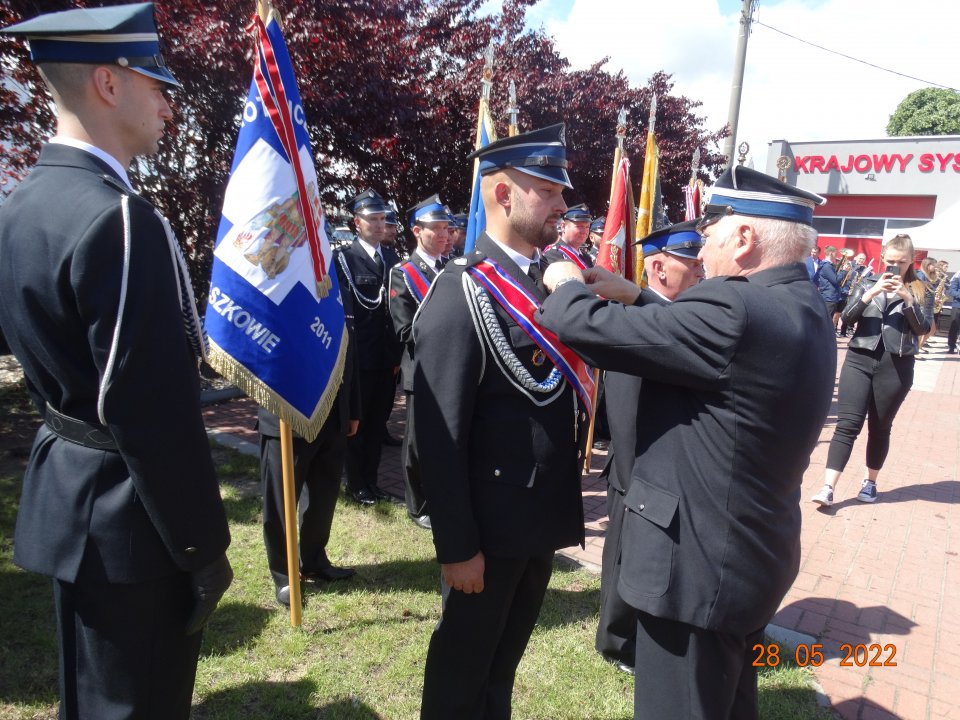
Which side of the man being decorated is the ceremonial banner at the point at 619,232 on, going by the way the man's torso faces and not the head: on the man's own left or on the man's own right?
on the man's own left

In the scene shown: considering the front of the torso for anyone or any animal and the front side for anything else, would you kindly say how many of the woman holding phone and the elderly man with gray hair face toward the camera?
1

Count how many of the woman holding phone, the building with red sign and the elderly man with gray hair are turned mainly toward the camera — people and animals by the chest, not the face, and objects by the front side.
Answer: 2

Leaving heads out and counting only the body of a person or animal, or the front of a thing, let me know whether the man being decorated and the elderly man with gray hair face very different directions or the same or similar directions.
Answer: very different directions

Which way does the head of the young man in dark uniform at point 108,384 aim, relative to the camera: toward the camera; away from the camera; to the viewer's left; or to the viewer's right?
to the viewer's right

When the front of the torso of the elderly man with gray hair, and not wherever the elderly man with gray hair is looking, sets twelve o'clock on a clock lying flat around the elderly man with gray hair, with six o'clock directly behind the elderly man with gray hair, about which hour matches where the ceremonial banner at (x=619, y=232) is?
The ceremonial banner is roughly at 1 o'clock from the elderly man with gray hair.

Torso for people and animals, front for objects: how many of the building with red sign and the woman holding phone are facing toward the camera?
2

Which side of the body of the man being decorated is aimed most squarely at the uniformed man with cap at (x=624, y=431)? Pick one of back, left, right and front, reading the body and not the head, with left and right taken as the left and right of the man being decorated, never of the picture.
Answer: left

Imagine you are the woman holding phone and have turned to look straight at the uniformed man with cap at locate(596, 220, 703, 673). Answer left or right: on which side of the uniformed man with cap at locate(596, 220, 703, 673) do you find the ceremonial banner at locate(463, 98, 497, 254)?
right

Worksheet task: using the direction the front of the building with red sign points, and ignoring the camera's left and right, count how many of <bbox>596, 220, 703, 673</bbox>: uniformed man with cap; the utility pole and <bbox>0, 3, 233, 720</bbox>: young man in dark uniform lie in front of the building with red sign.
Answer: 3

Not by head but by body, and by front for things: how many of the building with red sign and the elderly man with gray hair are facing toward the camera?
1

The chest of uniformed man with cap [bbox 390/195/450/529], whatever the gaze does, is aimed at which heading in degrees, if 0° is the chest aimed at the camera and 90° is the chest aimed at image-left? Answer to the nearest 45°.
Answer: approximately 315°

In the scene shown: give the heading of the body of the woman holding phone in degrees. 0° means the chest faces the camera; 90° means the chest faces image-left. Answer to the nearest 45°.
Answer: approximately 0°

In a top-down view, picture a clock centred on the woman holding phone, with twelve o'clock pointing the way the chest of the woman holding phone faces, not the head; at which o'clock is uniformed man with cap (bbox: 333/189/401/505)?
The uniformed man with cap is roughly at 2 o'clock from the woman holding phone.
